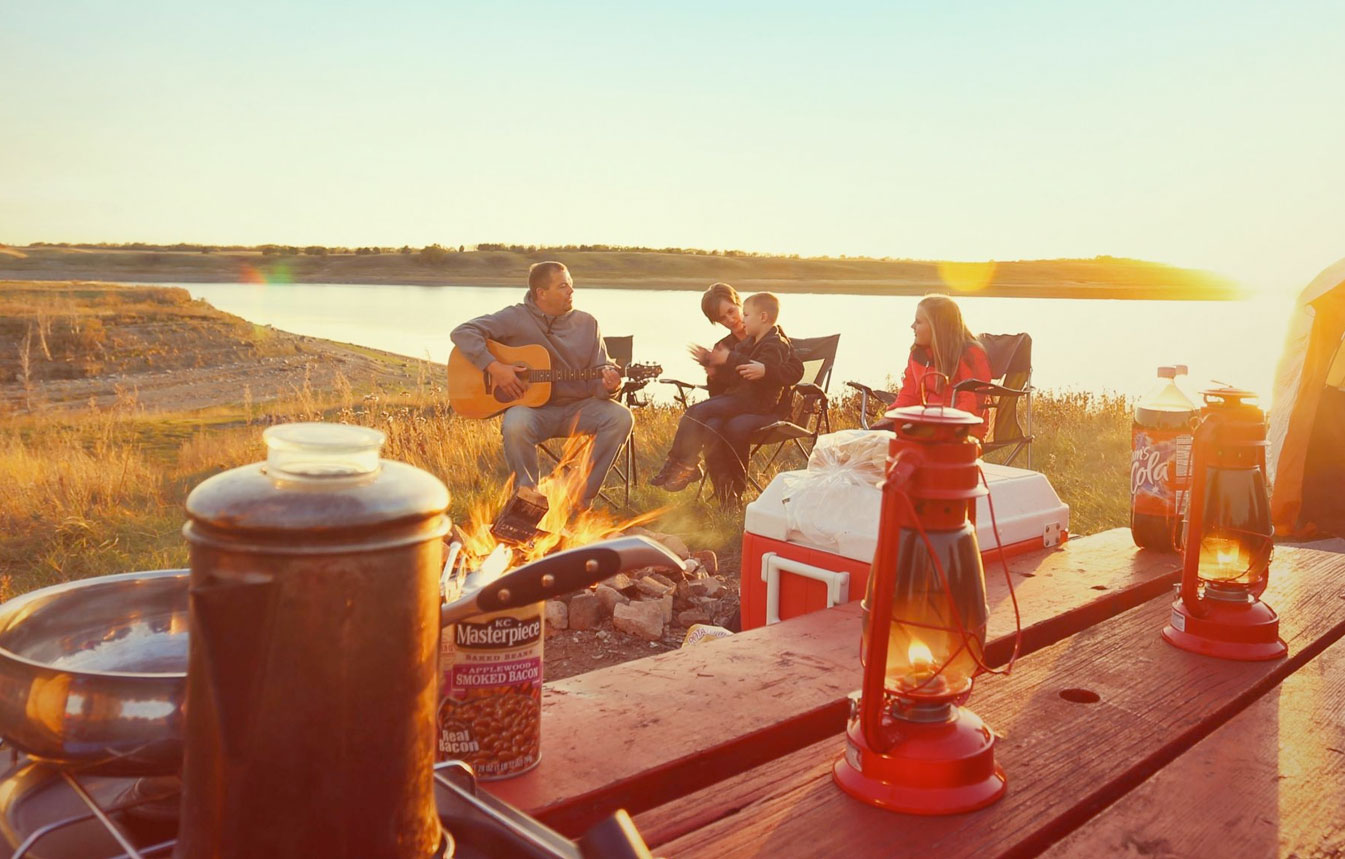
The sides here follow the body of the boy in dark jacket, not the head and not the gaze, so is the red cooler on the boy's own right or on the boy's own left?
on the boy's own left

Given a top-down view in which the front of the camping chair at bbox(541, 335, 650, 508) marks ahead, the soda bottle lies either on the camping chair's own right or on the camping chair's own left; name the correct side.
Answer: on the camping chair's own left

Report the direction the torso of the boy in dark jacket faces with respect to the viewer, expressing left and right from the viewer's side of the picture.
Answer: facing to the left of the viewer

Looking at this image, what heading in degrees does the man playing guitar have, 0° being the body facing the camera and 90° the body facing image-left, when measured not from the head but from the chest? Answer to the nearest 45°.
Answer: approximately 0°

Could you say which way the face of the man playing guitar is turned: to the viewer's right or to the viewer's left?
to the viewer's right

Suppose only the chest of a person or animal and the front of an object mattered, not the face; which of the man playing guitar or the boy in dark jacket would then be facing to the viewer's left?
the boy in dark jacket

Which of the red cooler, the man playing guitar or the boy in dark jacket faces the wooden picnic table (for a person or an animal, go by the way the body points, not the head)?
the man playing guitar

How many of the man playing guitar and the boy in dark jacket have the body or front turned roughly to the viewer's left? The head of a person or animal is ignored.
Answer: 1

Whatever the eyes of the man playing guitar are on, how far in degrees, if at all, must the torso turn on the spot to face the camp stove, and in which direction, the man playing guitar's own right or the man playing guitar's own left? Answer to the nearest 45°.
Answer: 0° — they already face it

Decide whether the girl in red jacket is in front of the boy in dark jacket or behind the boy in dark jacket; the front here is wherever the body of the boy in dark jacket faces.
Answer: behind

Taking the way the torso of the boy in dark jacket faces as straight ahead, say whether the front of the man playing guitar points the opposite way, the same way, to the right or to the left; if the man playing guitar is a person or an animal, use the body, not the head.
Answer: to the left
